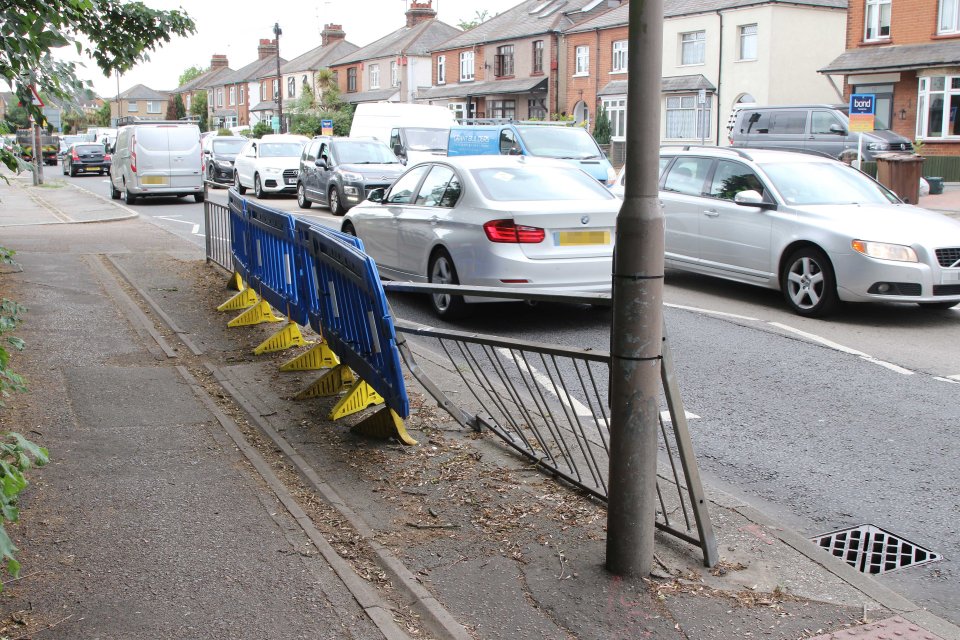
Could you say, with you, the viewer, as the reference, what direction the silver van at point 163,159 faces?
facing away from the viewer

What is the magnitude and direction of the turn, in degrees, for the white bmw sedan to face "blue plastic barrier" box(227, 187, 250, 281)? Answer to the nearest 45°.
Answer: approximately 45° to its left

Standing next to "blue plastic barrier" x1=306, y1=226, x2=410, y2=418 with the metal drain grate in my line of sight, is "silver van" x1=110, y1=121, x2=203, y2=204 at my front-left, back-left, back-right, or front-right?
back-left

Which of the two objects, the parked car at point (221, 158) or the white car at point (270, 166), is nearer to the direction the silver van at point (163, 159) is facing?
the parked car

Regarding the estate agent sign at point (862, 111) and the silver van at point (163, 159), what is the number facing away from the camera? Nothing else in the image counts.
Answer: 1

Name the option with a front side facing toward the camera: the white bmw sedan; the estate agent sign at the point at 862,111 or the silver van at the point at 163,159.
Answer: the estate agent sign

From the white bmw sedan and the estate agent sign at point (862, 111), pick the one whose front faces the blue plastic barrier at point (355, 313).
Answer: the estate agent sign

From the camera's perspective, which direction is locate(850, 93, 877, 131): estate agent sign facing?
toward the camera

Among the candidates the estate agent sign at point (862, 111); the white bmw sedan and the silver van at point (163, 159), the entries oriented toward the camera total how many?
1

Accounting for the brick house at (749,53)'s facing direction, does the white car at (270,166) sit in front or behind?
in front

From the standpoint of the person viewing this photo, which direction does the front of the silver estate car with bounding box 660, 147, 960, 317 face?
facing the viewer and to the right of the viewer

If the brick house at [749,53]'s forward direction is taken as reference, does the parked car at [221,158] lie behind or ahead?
ahead

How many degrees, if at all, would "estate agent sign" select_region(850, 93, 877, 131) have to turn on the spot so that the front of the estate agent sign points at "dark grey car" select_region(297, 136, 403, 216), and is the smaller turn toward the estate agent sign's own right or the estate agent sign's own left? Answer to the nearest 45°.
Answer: approximately 90° to the estate agent sign's own right

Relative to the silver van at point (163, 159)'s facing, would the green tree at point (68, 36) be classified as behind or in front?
behind

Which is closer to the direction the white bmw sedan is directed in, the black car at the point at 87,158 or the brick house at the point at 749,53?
the black car

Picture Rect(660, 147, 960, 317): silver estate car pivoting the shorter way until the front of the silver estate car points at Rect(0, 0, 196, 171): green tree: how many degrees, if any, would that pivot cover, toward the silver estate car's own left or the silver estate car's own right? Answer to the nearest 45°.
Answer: approximately 90° to the silver estate car's own right

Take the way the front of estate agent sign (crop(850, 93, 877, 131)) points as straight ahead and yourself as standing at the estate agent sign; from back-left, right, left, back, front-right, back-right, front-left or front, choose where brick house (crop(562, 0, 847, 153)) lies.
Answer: back

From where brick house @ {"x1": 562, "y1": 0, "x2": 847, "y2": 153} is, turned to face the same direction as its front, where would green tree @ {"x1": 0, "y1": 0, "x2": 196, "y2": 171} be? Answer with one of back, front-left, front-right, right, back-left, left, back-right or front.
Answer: front-left

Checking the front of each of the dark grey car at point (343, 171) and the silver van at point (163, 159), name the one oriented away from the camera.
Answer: the silver van
